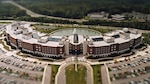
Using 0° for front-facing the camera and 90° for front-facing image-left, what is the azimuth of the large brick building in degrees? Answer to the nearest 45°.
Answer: approximately 0°
